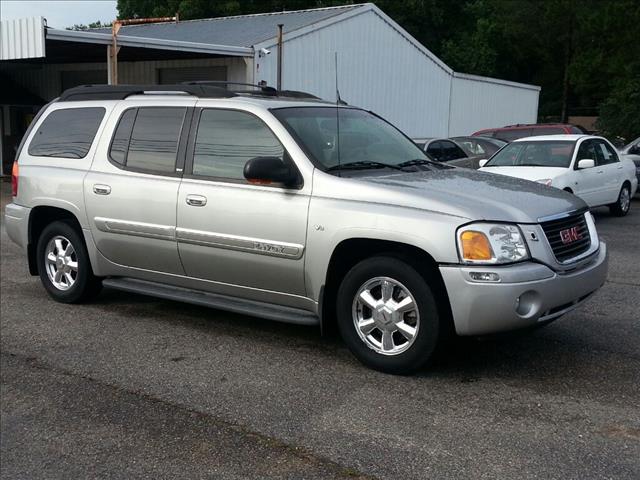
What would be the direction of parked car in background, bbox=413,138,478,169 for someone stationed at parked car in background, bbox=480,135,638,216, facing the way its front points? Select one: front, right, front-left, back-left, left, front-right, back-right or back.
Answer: right

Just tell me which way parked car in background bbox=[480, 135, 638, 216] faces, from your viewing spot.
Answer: facing the viewer and to the left of the viewer

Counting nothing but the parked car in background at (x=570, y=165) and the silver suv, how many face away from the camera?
0

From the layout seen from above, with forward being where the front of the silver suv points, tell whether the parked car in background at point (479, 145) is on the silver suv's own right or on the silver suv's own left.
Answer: on the silver suv's own left

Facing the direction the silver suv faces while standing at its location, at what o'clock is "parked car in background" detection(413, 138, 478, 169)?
The parked car in background is roughly at 8 o'clock from the silver suv.

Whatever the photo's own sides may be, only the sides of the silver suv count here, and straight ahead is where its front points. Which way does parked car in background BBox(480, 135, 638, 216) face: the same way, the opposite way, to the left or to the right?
to the right

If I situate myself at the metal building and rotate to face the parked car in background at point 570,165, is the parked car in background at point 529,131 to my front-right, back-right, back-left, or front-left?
front-left

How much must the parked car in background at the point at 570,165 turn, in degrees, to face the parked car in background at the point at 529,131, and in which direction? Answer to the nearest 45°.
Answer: approximately 135° to its right

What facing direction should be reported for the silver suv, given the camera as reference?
facing the viewer and to the right of the viewer

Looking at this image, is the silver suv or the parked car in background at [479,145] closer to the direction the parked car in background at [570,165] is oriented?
the silver suv

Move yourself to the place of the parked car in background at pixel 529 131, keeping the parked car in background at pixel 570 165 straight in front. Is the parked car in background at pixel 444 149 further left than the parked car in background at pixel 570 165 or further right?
right

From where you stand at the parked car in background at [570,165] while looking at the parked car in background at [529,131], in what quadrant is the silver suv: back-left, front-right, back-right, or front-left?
back-left
